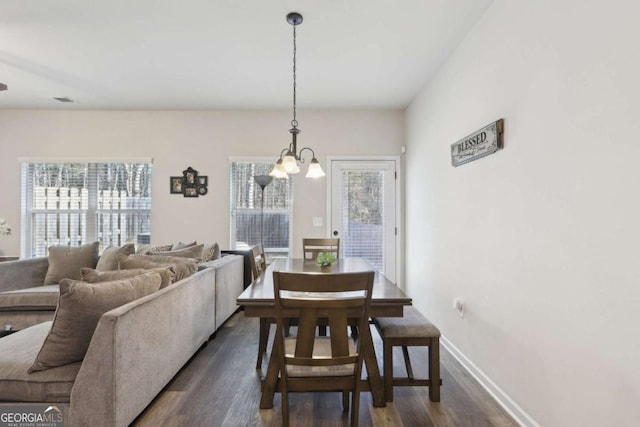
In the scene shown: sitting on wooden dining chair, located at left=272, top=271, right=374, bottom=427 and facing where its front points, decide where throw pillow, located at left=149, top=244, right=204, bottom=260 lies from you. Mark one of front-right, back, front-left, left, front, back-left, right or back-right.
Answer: front-left

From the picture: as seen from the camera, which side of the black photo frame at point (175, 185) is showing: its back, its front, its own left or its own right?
front

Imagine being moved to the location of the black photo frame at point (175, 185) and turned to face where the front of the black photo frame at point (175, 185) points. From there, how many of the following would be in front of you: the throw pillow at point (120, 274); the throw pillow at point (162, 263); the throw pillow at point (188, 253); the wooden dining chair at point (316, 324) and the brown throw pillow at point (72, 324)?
5

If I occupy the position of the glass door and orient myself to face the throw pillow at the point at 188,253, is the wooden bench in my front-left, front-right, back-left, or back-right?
front-left

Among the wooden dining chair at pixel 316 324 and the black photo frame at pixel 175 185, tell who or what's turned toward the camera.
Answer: the black photo frame

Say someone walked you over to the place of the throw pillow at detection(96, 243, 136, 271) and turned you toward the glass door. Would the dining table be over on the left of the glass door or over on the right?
right

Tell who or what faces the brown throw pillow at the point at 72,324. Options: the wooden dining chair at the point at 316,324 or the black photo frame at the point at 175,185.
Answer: the black photo frame

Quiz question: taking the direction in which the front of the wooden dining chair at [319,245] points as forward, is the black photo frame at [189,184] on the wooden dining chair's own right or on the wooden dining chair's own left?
on the wooden dining chair's own right

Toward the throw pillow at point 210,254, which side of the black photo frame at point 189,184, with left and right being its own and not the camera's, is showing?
front

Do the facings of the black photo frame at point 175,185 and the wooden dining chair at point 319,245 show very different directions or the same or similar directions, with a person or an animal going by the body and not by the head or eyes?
same or similar directions

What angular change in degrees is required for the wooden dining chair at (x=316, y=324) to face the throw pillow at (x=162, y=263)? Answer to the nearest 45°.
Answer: approximately 45° to its left

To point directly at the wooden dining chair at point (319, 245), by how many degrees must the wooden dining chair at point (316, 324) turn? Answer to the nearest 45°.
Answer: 0° — it already faces it

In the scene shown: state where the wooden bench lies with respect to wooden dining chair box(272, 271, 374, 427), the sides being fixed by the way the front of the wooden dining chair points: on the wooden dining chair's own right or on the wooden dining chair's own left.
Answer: on the wooden dining chair's own right

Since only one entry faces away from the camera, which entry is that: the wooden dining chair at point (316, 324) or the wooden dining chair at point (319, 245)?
the wooden dining chair at point (316, 324)

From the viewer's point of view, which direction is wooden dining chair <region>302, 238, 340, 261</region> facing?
toward the camera

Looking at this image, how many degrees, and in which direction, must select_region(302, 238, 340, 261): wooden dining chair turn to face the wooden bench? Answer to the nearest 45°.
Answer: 0° — it already faces it

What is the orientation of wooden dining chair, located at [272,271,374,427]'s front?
away from the camera

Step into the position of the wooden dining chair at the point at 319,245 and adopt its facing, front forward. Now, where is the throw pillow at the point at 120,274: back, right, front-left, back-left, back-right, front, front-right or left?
front-right
